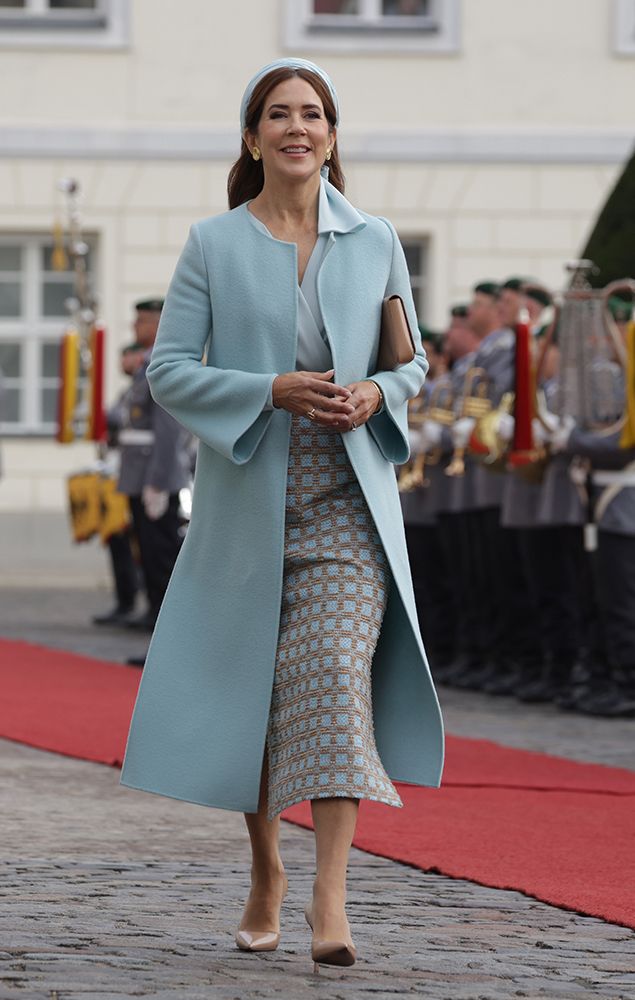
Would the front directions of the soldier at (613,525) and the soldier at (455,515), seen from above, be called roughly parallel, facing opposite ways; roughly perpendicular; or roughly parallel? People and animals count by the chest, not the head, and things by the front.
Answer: roughly parallel

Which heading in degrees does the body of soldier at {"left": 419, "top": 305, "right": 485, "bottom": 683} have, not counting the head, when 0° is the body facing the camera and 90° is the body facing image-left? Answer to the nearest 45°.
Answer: approximately 90°

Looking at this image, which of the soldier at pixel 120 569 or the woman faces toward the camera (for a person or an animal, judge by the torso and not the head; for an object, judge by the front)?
the woman

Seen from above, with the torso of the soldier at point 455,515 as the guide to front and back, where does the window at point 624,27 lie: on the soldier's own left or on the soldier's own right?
on the soldier's own right

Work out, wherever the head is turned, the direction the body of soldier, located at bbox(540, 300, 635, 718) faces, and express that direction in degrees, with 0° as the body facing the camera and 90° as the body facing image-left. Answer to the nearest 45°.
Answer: approximately 90°

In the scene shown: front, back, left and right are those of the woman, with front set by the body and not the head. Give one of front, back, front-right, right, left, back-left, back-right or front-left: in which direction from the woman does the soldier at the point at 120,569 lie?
back

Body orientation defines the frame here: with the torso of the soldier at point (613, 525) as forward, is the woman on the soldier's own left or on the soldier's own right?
on the soldier's own left

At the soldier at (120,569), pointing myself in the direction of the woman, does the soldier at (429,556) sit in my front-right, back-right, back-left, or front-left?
front-left

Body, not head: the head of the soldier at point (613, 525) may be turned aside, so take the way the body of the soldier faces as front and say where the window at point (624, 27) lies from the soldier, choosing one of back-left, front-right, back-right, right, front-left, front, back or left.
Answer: right

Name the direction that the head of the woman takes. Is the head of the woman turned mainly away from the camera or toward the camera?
toward the camera
